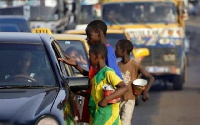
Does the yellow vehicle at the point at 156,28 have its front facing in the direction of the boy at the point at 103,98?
yes

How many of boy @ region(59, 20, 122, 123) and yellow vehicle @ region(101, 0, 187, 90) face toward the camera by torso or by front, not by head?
1

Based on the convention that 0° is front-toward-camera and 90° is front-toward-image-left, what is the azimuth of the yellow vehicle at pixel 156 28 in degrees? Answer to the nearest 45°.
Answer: approximately 0°

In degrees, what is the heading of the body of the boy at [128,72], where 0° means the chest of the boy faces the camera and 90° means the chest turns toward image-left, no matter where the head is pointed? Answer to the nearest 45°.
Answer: approximately 45°

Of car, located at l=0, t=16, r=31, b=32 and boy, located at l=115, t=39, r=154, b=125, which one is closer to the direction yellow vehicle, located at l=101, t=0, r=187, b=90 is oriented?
the boy

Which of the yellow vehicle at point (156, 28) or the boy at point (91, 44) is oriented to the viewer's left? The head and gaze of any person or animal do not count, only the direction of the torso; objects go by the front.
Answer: the boy

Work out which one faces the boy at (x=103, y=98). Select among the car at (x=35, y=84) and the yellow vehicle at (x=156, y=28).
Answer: the yellow vehicle

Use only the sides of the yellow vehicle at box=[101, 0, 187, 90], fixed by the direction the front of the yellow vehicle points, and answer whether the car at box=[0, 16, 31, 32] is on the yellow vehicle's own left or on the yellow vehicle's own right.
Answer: on the yellow vehicle's own right

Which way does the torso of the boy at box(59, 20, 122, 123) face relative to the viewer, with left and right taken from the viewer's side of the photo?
facing to the left of the viewer

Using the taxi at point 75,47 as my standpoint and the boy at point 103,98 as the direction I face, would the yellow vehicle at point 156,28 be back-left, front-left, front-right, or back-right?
back-left

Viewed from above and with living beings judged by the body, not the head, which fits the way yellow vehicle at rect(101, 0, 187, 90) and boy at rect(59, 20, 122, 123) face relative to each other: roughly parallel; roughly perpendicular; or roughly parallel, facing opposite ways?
roughly perpendicular

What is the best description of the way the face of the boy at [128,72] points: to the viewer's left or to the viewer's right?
to the viewer's left

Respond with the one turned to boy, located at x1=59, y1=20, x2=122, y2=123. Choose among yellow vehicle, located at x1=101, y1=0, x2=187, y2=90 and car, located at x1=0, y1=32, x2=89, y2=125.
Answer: the yellow vehicle

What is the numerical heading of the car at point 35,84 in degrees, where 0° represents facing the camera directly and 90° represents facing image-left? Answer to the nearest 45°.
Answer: approximately 45°
